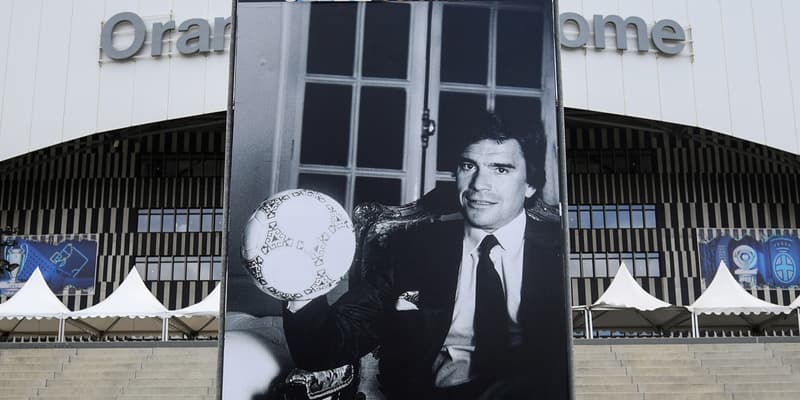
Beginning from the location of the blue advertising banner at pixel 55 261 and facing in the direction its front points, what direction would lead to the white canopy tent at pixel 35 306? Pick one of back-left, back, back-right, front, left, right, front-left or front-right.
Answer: front

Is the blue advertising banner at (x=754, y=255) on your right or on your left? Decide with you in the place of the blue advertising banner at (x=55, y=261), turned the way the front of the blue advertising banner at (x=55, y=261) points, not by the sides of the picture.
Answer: on your left

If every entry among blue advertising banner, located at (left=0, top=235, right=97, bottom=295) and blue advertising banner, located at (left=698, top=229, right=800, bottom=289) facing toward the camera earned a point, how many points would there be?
2

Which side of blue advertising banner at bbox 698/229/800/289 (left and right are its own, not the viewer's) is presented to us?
front

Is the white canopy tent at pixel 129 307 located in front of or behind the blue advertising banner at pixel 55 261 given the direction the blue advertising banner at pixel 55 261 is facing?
in front

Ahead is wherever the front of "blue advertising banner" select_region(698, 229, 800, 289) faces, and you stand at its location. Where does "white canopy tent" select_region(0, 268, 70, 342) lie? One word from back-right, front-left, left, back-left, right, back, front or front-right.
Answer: front-right

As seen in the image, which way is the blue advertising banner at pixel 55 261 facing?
toward the camera
